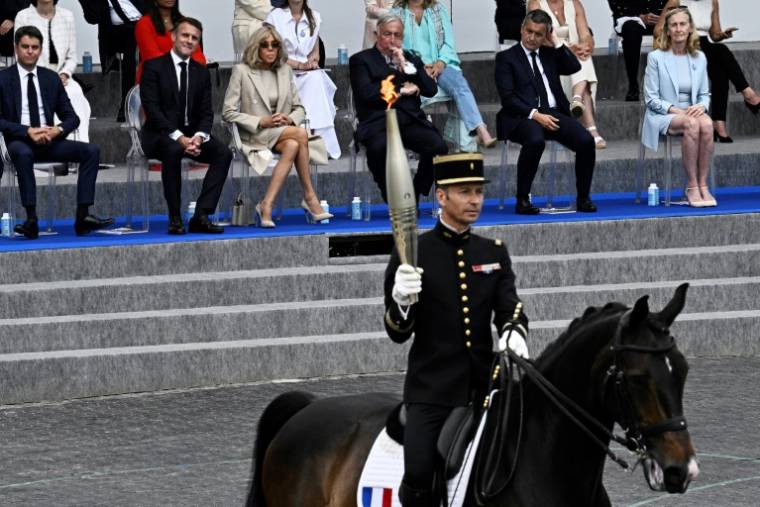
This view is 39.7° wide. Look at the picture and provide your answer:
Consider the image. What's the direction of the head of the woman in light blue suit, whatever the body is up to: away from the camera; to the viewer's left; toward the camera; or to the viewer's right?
toward the camera

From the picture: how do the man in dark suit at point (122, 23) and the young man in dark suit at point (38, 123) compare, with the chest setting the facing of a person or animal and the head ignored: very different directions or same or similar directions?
same or similar directions

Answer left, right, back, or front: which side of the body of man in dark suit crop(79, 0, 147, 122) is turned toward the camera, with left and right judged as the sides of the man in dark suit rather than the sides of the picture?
front

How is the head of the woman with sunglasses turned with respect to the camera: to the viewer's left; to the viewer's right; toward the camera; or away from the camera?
toward the camera

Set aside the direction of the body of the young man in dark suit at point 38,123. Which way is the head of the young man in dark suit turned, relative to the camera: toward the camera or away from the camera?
toward the camera

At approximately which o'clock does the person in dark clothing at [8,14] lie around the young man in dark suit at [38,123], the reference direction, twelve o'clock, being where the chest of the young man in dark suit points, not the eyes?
The person in dark clothing is roughly at 6 o'clock from the young man in dark suit.

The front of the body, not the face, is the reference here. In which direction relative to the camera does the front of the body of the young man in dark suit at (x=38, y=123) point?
toward the camera

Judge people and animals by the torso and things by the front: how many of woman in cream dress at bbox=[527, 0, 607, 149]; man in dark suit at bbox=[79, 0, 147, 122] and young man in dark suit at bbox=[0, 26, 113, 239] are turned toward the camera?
3

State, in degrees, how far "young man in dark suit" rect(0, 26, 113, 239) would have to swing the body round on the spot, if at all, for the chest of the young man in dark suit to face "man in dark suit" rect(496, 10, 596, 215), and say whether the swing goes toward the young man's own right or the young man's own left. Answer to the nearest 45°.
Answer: approximately 90° to the young man's own left

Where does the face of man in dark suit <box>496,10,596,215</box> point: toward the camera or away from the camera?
toward the camera

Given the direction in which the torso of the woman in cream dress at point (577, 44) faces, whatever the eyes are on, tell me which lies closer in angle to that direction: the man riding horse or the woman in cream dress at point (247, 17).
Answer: the man riding horse

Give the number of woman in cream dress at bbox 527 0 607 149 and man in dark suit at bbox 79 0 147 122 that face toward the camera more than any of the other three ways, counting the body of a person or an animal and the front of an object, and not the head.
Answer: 2

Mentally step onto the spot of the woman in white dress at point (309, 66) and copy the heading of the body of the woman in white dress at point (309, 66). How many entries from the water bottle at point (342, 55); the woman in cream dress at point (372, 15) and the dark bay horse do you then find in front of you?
1

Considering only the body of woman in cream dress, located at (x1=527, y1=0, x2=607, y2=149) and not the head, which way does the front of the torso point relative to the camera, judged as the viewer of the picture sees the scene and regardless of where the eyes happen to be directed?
toward the camera
